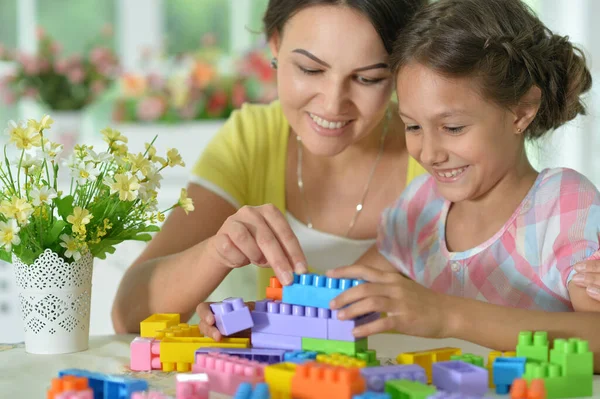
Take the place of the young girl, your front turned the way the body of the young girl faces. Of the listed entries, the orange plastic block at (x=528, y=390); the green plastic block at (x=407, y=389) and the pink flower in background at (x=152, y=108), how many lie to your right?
1

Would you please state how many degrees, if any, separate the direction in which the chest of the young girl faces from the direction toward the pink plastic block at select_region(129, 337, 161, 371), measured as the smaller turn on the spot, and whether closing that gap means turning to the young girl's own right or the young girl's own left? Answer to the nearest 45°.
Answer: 0° — they already face it

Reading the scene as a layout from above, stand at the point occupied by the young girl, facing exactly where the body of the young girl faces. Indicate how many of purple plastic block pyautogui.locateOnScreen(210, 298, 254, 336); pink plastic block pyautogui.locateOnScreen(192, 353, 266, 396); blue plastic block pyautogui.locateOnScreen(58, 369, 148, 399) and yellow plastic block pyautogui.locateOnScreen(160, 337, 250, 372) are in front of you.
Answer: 4

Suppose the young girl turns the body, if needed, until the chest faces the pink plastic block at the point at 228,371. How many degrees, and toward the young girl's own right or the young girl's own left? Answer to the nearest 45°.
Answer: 0° — they already face it

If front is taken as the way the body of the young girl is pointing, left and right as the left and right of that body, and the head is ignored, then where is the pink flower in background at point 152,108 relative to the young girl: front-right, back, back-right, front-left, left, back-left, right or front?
right

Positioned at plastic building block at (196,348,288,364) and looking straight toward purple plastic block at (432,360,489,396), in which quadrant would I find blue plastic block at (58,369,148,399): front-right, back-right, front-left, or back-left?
back-right

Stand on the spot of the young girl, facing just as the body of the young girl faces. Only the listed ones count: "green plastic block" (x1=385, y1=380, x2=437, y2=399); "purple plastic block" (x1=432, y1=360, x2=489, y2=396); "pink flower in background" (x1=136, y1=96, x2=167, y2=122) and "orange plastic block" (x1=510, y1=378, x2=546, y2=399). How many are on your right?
1

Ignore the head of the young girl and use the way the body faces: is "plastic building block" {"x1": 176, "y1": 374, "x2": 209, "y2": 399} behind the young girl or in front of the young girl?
in front

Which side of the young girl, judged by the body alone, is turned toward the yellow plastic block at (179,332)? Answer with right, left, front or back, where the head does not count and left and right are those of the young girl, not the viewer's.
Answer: front

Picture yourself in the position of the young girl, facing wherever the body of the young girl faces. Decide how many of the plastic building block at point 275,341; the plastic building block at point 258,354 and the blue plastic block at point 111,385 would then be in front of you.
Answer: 3

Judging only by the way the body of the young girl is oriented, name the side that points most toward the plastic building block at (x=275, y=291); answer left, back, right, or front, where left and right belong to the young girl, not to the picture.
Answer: front

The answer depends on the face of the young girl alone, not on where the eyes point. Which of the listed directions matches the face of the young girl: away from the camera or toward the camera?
toward the camera

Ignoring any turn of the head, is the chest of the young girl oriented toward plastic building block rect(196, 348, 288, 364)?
yes

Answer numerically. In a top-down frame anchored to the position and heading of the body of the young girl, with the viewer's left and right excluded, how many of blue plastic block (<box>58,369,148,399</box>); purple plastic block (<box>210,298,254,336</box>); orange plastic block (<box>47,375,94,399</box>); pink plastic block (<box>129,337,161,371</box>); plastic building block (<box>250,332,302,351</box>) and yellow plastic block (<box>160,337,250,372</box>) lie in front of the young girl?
6

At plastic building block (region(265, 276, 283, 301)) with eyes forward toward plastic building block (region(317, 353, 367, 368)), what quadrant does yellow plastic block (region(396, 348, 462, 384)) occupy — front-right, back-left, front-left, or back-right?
front-left

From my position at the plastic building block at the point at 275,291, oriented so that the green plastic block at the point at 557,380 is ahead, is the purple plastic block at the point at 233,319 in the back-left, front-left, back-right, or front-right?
back-right
